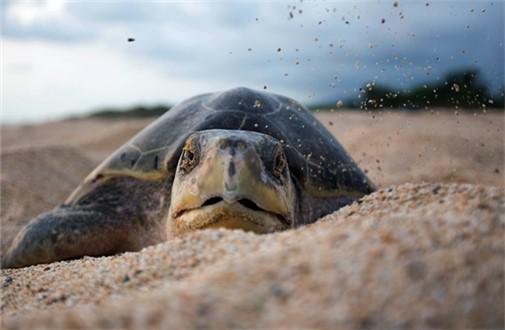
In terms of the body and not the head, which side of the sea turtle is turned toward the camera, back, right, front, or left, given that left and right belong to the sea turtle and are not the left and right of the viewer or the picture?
front
